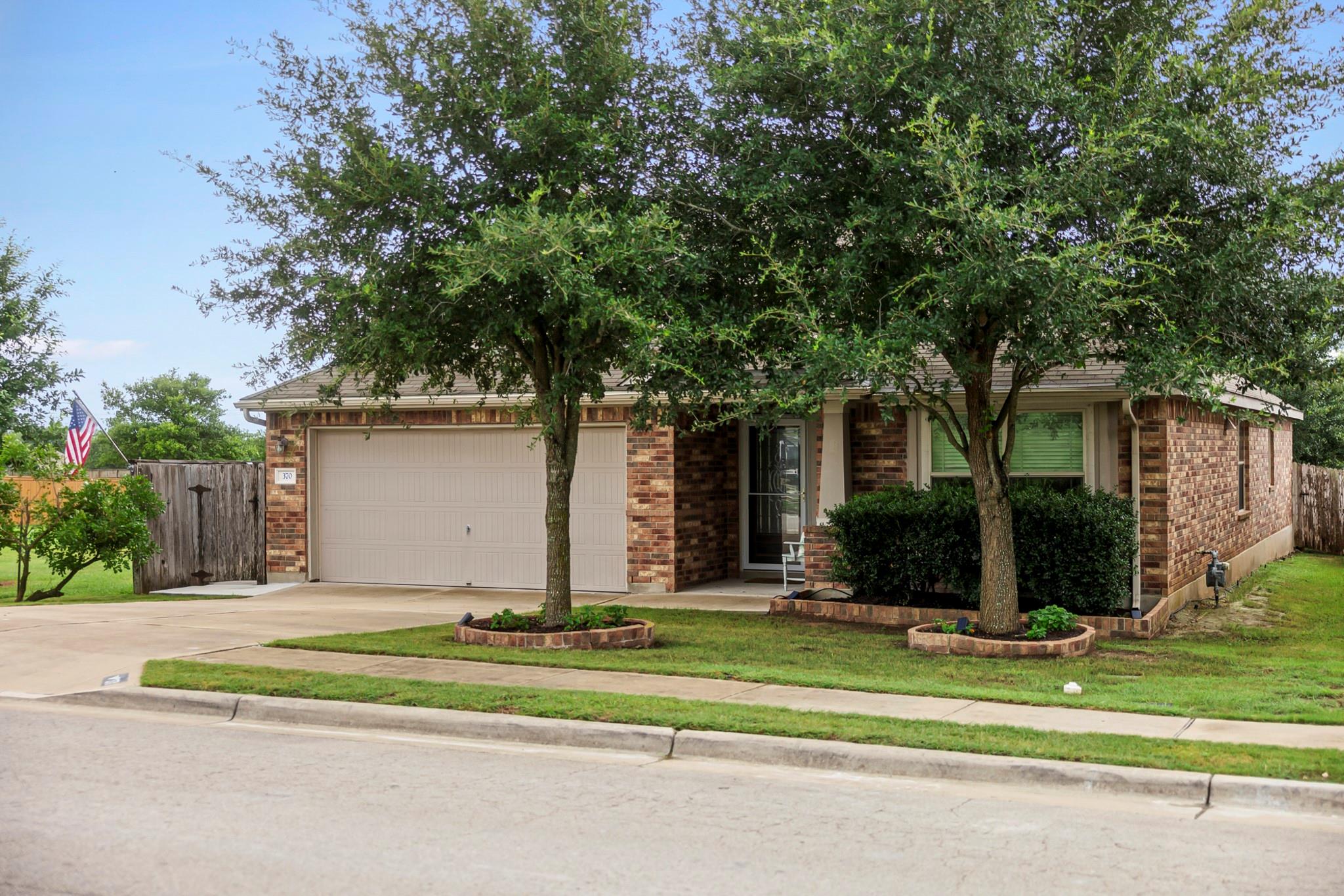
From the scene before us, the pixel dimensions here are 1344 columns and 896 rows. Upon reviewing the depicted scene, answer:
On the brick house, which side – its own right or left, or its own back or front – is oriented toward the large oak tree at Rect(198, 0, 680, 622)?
front

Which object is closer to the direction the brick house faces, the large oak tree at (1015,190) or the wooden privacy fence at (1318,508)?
the large oak tree

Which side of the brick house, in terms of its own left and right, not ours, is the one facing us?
front

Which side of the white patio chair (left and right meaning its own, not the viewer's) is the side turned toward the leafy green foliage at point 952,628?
left

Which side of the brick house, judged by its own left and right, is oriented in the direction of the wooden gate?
right

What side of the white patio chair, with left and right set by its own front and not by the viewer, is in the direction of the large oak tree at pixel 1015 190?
left

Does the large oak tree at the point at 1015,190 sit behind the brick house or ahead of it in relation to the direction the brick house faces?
ahead

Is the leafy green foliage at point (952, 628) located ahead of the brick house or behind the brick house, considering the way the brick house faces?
ahead

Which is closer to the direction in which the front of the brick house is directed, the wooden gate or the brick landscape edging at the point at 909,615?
the brick landscape edging
